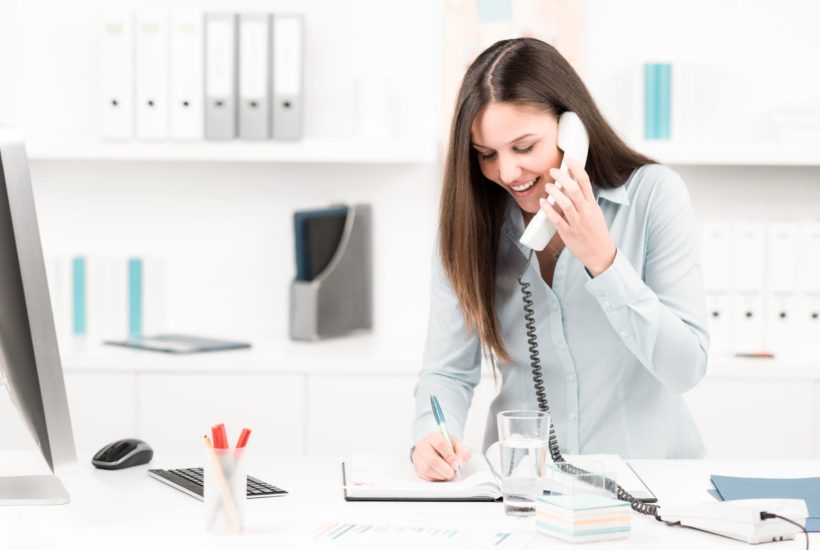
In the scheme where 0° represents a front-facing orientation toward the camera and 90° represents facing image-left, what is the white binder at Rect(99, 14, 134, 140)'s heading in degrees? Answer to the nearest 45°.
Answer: approximately 0°

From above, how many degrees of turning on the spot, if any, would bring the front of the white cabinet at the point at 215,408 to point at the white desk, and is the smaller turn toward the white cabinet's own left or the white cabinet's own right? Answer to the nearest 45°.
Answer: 0° — it already faces it

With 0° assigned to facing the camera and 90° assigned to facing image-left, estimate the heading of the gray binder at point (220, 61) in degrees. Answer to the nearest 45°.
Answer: approximately 0°

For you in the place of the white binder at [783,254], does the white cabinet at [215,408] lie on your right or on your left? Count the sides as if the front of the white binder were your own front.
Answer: on your right

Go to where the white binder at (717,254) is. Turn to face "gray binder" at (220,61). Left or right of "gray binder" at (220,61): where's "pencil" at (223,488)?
left

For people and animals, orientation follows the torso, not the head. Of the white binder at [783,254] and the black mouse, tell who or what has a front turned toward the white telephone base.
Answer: the white binder
